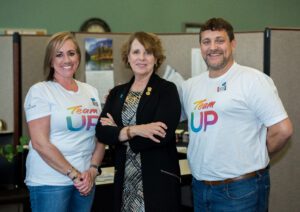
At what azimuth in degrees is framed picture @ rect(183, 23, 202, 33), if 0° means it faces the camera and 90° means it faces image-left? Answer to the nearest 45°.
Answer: approximately 0°

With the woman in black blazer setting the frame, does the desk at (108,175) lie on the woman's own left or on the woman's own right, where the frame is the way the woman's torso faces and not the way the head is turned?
on the woman's own right

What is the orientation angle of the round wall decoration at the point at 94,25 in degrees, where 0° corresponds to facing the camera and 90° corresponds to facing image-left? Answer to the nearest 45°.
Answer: approximately 0°

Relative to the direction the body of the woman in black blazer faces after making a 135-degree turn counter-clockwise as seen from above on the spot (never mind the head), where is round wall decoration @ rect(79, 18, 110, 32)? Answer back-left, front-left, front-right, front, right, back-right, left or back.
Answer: left

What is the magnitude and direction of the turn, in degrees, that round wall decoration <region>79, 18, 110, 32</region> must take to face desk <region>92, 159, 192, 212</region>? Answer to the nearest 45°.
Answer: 0° — it already faces it

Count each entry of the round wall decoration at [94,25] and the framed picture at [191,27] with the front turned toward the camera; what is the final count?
2

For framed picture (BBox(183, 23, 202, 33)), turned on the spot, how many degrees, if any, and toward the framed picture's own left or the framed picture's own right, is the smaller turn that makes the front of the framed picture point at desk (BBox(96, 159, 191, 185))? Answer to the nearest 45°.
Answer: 0° — it already faces it

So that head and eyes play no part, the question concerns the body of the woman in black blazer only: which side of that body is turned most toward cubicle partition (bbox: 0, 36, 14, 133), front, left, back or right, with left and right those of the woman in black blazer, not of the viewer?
right

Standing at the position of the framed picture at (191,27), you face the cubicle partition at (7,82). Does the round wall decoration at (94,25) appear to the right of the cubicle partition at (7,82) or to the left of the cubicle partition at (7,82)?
right
